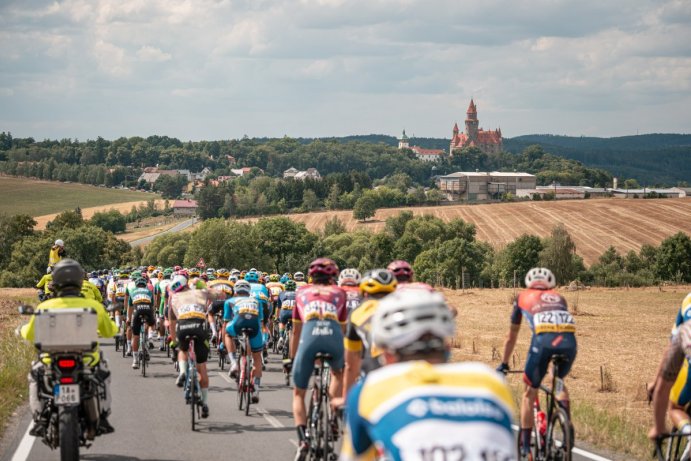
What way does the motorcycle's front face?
away from the camera

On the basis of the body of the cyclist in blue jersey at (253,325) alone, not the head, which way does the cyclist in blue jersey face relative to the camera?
away from the camera

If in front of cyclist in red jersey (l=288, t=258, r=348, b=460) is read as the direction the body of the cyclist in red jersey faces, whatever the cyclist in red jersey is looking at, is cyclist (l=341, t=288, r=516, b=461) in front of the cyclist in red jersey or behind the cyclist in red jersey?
behind

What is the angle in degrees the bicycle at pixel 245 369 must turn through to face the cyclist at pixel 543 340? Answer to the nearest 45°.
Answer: approximately 135° to its right

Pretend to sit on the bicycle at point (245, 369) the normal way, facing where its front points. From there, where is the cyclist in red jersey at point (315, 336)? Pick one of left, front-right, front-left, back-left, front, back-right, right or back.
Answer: back

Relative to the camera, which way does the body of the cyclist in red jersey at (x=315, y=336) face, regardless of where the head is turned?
away from the camera

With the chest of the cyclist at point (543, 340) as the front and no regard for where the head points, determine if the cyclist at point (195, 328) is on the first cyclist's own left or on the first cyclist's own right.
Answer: on the first cyclist's own left

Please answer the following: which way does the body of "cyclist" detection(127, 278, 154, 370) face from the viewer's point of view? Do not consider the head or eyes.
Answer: away from the camera

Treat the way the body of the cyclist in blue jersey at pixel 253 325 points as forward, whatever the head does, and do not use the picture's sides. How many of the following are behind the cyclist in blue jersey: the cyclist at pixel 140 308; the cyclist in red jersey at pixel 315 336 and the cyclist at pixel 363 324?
2

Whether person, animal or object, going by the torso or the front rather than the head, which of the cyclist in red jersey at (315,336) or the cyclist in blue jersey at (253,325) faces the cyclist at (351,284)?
the cyclist in red jersey

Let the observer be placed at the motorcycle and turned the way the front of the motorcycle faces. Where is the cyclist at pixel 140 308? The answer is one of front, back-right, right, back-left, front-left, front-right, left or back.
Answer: front

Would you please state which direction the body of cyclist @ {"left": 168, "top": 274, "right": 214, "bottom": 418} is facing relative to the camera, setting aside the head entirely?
away from the camera

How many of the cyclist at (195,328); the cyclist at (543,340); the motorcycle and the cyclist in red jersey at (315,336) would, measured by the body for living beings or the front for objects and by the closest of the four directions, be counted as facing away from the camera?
4

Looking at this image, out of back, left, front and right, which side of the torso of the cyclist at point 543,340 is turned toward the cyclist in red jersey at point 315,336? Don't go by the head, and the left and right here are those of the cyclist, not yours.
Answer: left

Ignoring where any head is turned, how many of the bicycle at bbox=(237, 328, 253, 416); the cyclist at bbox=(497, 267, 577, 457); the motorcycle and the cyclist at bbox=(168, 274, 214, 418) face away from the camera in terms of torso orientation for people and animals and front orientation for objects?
4

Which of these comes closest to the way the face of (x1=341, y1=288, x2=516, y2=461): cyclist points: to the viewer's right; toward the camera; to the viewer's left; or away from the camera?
away from the camera

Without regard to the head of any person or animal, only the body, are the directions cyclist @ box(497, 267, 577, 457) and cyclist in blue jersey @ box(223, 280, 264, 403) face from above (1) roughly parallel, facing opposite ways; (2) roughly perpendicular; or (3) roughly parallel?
roughly parallel

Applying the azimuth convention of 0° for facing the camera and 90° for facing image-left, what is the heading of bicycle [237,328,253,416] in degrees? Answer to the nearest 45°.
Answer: approximately 180°
